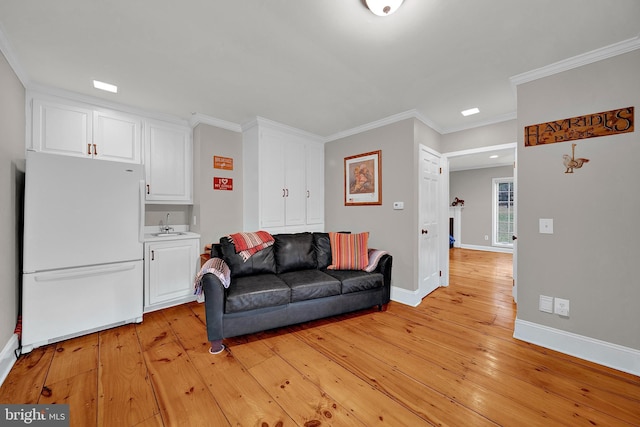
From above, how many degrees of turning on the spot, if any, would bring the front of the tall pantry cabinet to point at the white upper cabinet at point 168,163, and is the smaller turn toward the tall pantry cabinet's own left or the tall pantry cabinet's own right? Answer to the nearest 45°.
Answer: approximately 135° to the tall pantry cabinet's own right

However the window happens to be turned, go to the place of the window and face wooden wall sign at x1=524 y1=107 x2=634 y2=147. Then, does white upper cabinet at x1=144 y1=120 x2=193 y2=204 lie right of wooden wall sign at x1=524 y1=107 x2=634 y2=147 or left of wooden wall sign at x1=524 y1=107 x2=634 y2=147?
right

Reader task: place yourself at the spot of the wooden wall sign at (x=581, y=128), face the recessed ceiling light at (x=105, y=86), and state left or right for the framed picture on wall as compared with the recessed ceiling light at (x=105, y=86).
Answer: right

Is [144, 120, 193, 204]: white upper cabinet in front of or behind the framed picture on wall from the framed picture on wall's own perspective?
in front

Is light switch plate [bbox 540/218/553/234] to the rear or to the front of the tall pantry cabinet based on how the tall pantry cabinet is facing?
to the front

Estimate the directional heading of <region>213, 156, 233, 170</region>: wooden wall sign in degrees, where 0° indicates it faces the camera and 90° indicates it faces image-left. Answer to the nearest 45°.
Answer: approximately 315°

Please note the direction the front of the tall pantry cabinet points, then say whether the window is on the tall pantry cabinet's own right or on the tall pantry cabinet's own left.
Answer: on the tall pantry cabinet's own left

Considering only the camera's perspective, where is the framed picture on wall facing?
facing the viewer and to the left of the viewer

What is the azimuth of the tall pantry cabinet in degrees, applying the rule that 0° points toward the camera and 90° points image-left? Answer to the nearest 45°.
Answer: approximately 315°

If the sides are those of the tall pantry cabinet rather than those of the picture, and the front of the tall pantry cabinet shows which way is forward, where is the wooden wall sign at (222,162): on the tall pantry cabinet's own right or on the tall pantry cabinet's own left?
on the tall pantry cabinet's own right

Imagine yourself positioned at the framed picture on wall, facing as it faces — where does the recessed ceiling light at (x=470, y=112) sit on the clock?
The recessed ceiling light is roughly at 8 o'clock from the framed picture on wall.
